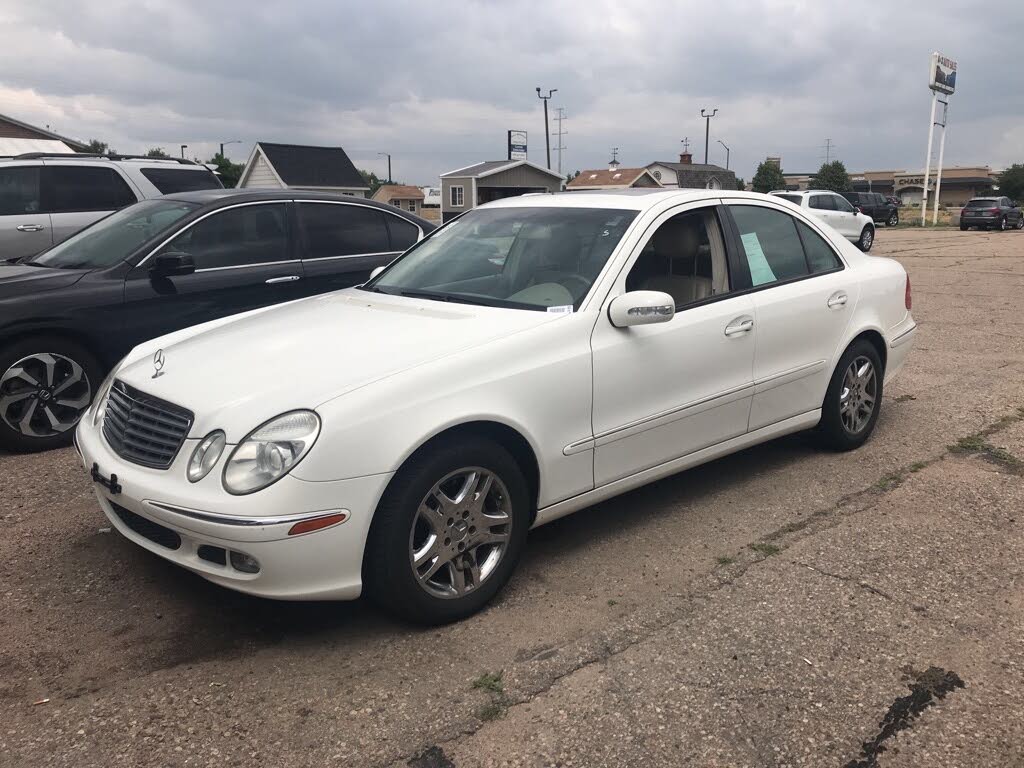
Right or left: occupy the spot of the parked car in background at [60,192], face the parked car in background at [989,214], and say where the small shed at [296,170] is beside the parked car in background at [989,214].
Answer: left

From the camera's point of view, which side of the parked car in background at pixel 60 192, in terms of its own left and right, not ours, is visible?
left

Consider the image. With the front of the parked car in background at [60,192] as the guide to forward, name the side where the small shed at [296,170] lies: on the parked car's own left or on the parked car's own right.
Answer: on the parked car's own right

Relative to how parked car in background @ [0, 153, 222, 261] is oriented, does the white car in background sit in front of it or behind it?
behind

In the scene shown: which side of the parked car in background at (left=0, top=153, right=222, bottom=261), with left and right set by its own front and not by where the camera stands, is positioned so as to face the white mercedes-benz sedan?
left

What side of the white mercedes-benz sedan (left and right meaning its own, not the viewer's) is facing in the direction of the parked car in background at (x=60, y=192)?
right

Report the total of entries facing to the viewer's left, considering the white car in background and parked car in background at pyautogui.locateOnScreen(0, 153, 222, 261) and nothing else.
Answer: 1

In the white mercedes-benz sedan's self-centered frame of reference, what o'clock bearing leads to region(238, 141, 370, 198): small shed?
The small shed is roughly at 4 o'clock from the white mercedes-benz sedan.

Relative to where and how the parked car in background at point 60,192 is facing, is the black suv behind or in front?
behind

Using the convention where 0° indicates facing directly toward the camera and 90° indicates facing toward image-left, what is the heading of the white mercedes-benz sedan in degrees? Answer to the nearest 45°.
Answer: approximately 45°

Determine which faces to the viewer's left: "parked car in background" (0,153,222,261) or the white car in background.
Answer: the parked car in background
